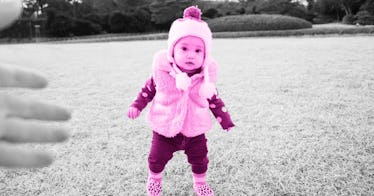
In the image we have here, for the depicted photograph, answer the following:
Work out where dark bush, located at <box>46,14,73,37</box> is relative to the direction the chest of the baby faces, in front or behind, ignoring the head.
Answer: behind

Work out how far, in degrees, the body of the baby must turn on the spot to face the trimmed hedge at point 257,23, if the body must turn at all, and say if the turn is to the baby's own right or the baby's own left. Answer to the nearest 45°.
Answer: approximately 180°

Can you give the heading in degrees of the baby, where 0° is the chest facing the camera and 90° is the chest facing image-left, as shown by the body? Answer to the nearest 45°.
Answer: approximately 0°
